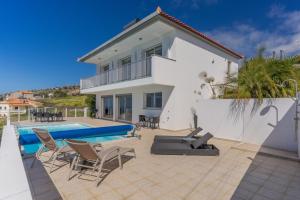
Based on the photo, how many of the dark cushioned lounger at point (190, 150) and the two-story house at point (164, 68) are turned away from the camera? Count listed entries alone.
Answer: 0

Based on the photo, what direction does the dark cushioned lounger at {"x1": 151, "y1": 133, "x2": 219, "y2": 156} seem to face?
to the viewer's left

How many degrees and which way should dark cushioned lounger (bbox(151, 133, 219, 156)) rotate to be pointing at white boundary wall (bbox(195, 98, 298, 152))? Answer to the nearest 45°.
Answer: approximately 135° to its right

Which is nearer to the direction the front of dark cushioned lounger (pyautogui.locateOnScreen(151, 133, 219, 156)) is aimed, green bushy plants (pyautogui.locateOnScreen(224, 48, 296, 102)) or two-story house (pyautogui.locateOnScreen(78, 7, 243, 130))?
the two-story house

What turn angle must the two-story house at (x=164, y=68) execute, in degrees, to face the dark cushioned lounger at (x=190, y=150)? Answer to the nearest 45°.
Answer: approximately 45° to its left

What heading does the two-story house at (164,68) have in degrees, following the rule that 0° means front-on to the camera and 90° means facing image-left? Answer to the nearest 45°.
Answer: approximately 45°

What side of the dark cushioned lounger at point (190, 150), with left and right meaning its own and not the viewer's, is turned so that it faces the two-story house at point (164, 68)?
right

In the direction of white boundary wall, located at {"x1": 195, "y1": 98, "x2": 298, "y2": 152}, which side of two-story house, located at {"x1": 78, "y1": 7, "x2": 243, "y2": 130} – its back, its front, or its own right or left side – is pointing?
left

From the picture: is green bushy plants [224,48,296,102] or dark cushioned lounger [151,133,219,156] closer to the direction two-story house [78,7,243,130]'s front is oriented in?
the dark cushioned lounger

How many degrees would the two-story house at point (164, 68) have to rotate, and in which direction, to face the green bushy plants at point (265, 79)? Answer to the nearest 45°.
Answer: approximately 90° to its left

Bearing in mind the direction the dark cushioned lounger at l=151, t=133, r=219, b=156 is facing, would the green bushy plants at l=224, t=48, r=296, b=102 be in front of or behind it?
behind
